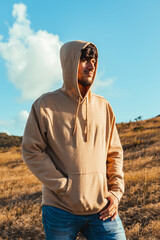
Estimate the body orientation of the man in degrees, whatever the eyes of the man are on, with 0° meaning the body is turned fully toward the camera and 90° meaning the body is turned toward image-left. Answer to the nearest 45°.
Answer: approximately 315°
